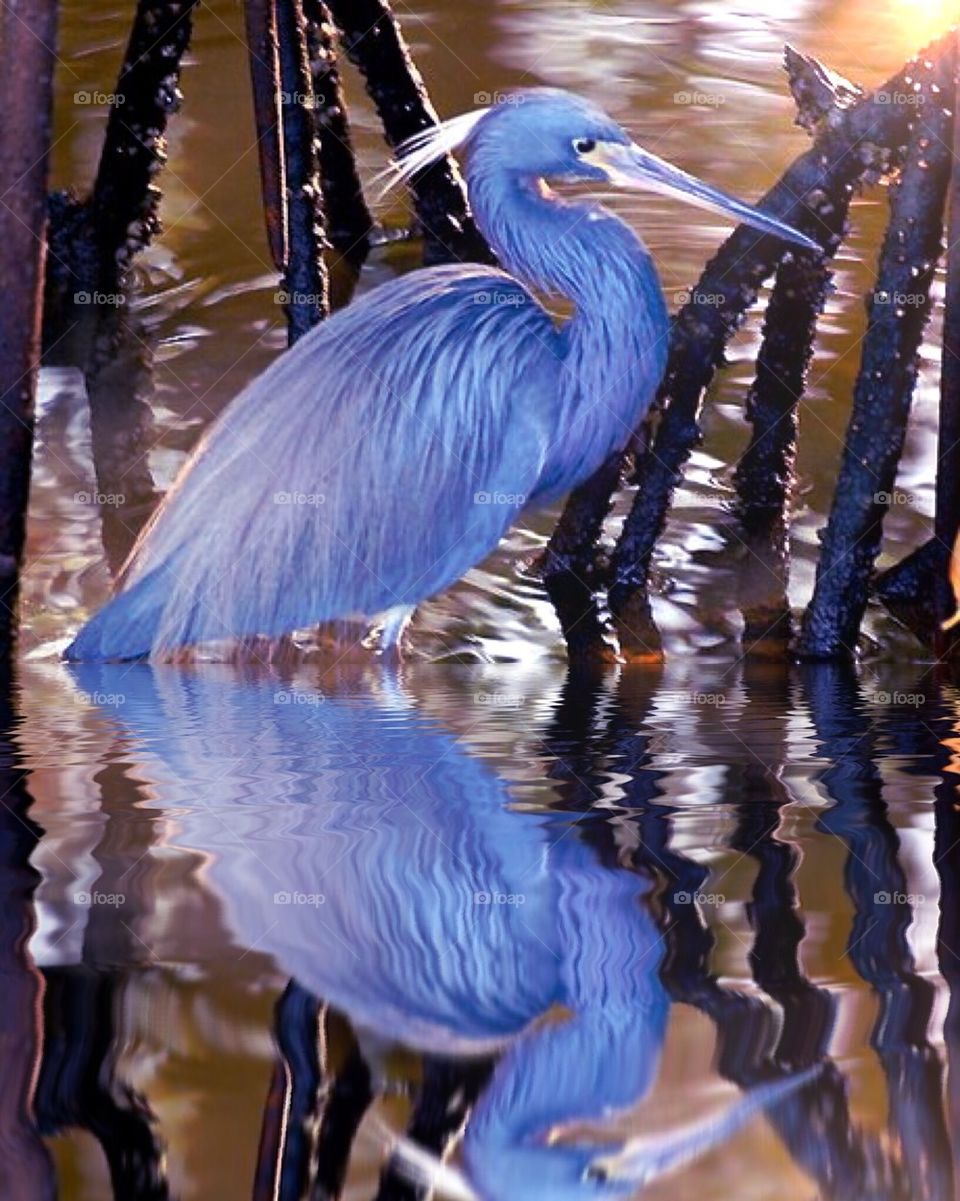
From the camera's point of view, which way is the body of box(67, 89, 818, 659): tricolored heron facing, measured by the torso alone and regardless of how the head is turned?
to the viewer's right

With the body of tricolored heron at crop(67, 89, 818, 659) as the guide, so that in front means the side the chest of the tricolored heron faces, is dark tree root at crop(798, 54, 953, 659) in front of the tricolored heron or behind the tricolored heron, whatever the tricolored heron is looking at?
in front

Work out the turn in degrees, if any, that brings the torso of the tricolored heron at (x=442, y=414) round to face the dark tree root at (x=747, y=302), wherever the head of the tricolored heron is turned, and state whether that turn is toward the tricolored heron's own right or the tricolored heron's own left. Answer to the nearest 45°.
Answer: approximately 45° to the tricolored heron's own left
